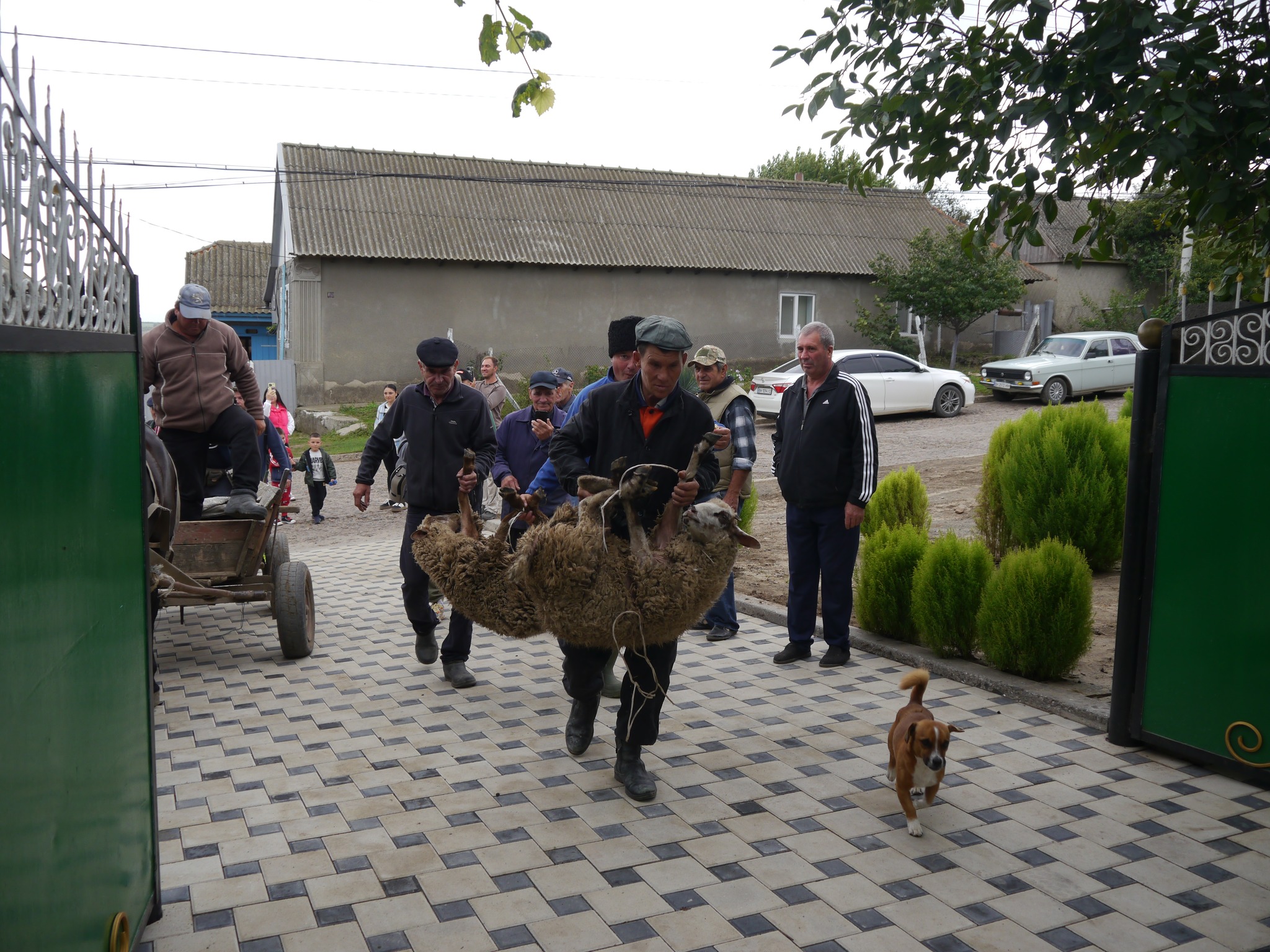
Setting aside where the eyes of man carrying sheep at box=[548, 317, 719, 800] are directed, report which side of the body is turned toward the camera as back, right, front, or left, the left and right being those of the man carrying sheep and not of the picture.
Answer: front

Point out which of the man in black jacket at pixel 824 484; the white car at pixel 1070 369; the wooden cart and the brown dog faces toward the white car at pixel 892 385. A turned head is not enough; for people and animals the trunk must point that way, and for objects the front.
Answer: the white car at pixel 1070 369

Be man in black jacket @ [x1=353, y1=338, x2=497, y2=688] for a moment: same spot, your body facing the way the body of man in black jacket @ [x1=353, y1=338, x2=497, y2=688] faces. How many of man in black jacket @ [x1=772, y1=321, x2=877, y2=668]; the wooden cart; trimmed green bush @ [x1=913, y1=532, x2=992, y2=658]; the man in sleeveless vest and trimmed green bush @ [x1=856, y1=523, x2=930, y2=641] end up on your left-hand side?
4

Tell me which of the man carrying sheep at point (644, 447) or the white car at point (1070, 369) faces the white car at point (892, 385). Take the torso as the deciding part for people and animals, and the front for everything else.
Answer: the white car at point (1070, 369)

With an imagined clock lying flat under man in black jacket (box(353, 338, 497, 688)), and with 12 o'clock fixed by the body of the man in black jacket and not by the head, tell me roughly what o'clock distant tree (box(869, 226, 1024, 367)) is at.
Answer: The distant tree is roughly at 7 o'clock from the man in black jacket.

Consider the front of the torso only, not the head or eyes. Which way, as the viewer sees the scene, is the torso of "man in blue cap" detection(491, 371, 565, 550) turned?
toward the camera

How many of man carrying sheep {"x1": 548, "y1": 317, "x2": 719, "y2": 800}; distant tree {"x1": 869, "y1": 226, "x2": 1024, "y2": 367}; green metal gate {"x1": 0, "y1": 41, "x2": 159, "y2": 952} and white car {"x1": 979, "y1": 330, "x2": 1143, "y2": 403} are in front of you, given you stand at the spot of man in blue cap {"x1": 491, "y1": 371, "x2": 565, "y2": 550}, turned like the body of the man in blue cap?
2

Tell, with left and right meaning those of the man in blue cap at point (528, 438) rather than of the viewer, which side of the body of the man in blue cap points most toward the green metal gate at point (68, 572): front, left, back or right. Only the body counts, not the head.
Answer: front

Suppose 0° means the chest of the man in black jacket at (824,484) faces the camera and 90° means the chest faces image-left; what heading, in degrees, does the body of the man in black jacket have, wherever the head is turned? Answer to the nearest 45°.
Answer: approximately 45°

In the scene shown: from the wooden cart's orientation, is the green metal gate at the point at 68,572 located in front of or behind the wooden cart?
in front

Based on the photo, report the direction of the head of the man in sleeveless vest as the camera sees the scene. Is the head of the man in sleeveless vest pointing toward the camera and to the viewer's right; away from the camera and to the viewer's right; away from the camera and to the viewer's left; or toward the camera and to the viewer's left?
toward the camera and to the viewer's left

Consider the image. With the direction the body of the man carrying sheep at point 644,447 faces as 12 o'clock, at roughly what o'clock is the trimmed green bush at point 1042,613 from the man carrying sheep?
The trimmed green bush is roughly at 8 o'clock from the man carrying sheep.

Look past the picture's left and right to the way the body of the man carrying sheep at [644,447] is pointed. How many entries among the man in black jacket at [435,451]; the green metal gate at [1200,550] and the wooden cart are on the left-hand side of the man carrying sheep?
1

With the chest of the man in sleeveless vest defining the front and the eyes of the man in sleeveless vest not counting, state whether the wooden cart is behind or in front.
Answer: in front

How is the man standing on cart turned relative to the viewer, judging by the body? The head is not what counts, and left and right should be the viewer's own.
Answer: facing the viewer
